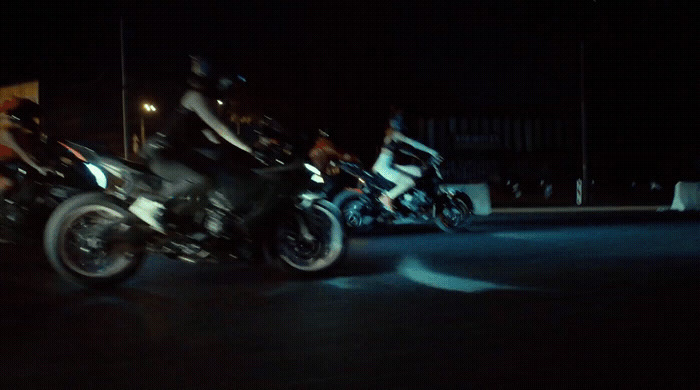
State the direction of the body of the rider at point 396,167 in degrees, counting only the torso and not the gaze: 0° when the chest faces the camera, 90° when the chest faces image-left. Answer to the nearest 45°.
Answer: approximately 270°

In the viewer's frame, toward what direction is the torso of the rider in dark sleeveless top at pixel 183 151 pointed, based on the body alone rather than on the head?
to the viewer's right

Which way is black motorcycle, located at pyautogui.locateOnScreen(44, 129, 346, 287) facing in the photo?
to the viewer's right

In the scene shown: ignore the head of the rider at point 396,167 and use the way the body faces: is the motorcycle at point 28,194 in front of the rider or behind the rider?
behind

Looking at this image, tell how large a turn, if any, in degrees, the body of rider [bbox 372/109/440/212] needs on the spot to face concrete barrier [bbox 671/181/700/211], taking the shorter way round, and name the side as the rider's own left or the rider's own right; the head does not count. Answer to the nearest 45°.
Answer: approximately 45° to the rider's own left

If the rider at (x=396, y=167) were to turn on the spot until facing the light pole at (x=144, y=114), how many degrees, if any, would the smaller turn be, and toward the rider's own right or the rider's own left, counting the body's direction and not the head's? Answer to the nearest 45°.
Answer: approximately 135° to the rider's own left

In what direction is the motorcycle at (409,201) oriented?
to the viewer's right

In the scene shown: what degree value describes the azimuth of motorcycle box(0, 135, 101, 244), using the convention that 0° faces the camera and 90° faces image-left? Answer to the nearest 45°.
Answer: approximately 270°
